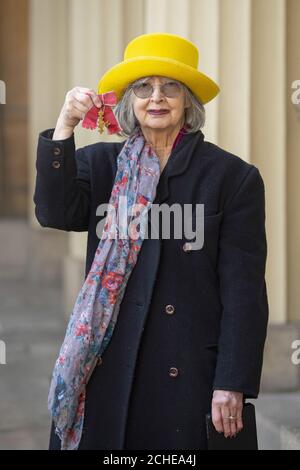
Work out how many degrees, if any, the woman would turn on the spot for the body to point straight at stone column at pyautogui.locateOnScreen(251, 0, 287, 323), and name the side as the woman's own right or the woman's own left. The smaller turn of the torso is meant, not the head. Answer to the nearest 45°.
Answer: approximately 180°

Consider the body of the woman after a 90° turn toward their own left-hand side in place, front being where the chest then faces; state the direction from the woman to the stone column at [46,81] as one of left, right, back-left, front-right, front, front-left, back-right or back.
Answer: left

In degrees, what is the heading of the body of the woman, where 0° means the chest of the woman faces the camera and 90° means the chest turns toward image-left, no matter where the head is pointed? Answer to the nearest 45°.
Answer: approximately 0°
